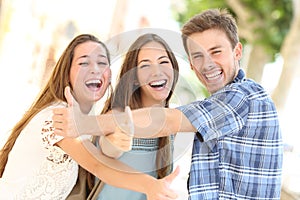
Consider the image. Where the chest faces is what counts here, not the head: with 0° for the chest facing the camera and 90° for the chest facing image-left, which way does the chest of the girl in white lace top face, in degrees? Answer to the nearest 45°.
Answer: approximately 270°
